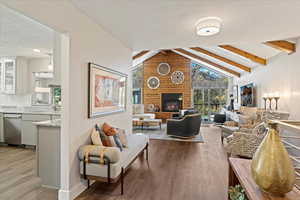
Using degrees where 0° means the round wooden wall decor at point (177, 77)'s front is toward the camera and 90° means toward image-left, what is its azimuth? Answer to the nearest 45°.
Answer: approximately 0°

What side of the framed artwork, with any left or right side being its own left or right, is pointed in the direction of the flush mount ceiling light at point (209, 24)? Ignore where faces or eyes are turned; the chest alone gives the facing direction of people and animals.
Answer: front

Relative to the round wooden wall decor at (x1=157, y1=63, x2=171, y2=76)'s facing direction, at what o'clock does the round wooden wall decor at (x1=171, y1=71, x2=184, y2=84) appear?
the round wooden wall decor at (x1=171, y1=71, x2=184, y2=84) is roughly at 9 o'clock from the round wooden wall decor at (x1=157, y1=63, x2=171, y2=76).

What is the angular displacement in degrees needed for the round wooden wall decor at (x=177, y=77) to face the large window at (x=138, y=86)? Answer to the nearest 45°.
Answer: approximately 90° to its right

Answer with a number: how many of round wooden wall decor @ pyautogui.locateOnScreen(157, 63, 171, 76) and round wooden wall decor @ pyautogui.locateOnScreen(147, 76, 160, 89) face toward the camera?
2

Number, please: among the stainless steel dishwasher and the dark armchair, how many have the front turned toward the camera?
1

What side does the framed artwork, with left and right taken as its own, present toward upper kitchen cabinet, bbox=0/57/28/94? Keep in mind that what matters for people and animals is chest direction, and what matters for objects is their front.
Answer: back

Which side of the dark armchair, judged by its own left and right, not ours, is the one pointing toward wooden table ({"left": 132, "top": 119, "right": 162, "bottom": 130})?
front

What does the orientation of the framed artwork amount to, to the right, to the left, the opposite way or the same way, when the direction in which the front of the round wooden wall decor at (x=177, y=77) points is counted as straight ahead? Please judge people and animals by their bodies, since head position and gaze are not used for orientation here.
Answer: to the left

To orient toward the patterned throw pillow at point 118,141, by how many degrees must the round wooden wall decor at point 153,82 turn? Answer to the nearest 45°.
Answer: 0° — it already faces it

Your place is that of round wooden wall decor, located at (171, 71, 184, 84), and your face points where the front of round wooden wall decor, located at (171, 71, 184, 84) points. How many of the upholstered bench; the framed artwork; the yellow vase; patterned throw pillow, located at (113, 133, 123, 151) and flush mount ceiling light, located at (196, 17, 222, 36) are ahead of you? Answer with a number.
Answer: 5
